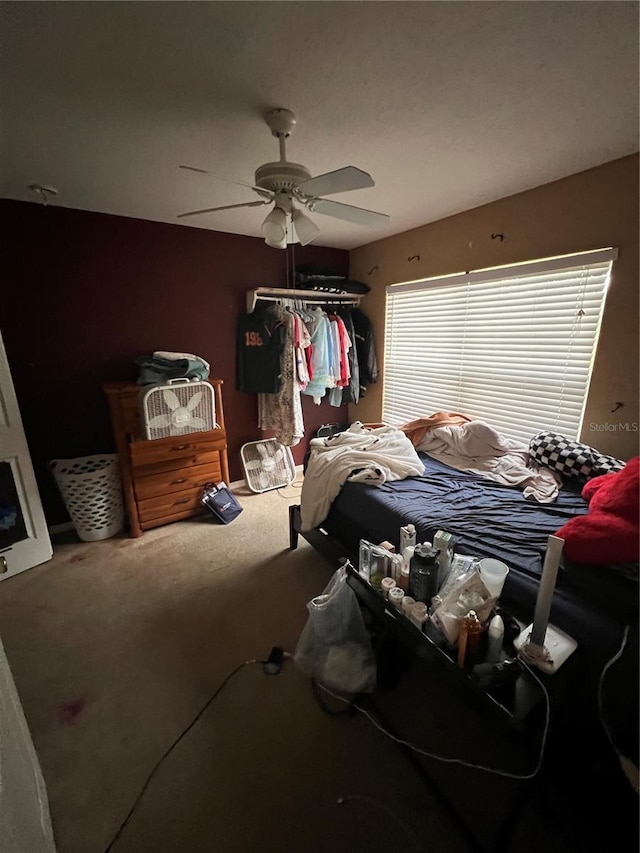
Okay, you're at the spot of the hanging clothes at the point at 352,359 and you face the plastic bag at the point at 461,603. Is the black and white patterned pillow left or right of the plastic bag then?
left

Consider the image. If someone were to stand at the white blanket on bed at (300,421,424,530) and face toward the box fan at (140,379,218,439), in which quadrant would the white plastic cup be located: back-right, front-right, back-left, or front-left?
back-left

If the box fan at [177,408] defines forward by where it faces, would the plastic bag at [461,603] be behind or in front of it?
in front

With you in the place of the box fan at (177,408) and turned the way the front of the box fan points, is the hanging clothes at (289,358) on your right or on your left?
on your left

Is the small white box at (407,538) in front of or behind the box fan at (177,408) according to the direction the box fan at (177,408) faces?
in front

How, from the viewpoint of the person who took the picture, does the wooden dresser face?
facing the viewer and to the right of the viewer

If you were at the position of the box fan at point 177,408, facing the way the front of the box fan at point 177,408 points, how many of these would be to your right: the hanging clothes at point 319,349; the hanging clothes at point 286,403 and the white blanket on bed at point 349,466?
0

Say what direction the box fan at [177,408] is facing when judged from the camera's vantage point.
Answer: facing the viewer

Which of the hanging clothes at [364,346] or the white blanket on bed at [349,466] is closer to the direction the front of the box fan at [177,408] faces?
the white blanket on bed

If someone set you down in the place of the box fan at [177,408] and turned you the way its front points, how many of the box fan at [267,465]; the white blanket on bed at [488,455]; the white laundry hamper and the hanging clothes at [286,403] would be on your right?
1

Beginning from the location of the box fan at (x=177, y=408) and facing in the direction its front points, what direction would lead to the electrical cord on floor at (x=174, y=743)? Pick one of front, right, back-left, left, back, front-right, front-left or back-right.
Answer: front

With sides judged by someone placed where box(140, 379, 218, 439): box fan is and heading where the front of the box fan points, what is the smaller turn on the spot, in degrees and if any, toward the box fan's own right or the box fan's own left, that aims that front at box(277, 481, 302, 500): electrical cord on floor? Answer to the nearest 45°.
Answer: approximately 90° to the box fan's own left

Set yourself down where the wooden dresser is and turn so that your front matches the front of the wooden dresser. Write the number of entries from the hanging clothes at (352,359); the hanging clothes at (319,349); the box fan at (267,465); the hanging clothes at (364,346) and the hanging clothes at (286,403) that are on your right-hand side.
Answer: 0

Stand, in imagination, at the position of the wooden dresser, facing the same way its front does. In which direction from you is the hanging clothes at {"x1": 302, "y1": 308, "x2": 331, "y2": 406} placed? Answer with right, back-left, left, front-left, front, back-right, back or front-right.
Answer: front-left

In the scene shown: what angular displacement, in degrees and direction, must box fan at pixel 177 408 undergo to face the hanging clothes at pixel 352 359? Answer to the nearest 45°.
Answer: approximately 90° to its left
